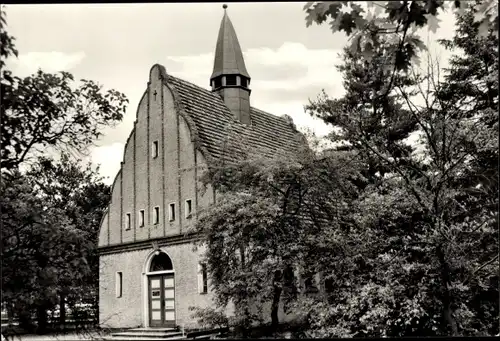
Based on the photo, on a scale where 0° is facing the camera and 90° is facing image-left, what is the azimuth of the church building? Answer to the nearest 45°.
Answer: approximately 45°

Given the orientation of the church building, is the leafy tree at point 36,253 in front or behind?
in front

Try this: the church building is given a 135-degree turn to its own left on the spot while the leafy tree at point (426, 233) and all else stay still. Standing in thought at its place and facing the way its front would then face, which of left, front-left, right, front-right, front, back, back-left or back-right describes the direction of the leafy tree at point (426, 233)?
front-right
